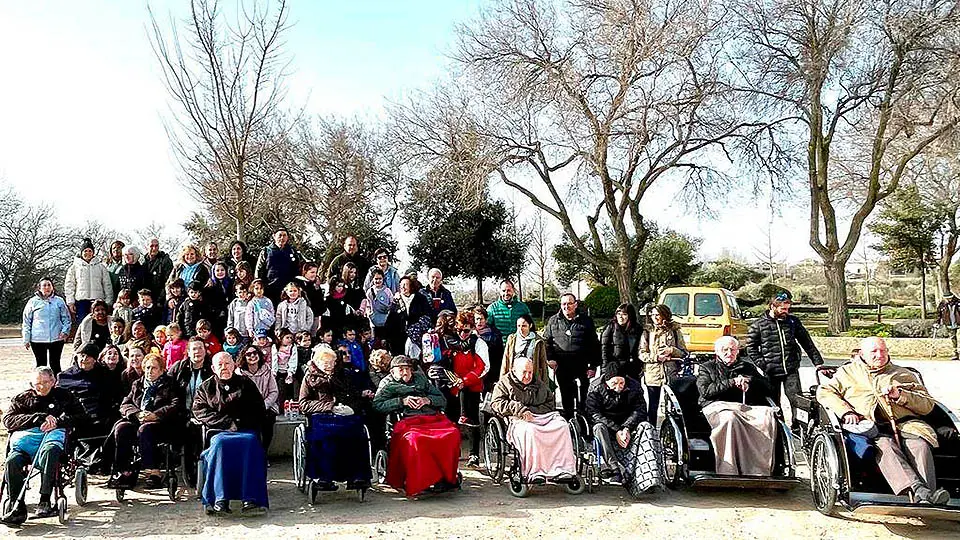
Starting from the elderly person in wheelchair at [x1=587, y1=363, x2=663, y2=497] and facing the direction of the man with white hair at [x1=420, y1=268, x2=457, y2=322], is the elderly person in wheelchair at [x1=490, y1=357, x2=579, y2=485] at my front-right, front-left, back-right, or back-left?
front-left

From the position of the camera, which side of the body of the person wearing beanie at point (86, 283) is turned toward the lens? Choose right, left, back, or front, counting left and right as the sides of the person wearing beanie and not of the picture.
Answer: front

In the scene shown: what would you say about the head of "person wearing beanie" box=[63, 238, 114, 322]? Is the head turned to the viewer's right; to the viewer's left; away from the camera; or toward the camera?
toward the camera

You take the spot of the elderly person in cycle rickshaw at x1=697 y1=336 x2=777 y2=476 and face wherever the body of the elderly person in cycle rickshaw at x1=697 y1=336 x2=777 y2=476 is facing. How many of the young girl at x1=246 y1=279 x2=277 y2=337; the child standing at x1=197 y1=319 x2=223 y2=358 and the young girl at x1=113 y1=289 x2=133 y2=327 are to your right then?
3

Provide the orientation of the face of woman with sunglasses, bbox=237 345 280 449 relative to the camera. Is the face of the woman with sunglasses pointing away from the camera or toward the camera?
toward the camera

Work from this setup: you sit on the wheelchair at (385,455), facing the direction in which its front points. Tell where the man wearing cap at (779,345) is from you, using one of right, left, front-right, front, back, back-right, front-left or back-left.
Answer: left

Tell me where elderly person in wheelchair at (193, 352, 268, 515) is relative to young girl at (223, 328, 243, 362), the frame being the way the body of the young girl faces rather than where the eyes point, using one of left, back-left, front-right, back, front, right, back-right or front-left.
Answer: front

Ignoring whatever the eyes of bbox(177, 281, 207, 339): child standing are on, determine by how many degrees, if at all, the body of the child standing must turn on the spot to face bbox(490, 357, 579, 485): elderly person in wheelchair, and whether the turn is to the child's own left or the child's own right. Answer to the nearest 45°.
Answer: approximately 45° to the child's own left

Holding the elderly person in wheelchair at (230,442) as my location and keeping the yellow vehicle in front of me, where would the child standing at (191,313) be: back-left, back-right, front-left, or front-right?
front-left

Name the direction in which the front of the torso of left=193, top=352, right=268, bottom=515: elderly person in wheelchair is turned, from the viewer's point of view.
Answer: toward the camera

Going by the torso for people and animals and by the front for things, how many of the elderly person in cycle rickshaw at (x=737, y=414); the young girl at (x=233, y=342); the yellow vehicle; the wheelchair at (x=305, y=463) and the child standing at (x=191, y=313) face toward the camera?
4
